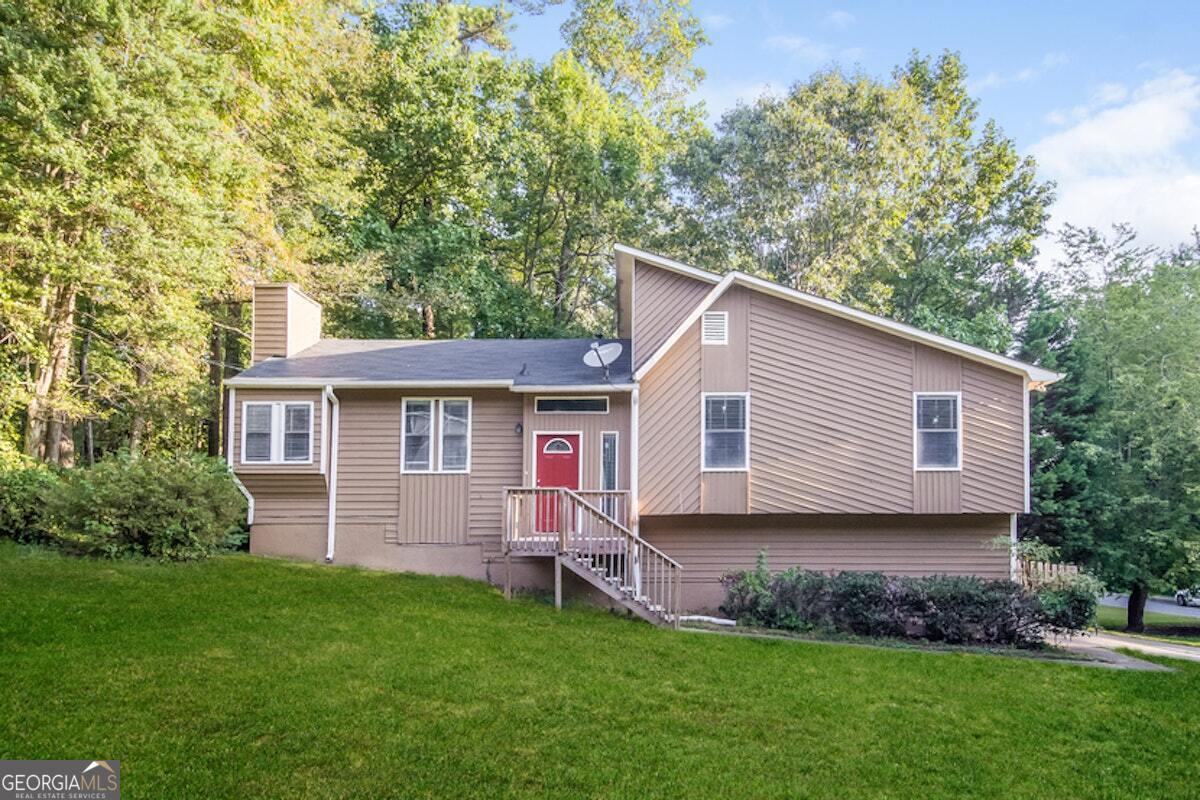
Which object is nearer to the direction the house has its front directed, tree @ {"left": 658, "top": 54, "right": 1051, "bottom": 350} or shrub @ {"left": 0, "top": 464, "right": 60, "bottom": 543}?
the shrub

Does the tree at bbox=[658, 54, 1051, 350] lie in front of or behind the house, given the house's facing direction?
behind

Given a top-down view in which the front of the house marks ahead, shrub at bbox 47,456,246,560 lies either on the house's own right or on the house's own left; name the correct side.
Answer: on the house's own right

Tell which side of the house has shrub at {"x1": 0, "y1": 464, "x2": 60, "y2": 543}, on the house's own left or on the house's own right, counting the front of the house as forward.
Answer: on the house's own right

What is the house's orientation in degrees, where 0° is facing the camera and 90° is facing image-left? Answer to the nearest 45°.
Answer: approximately 0°
